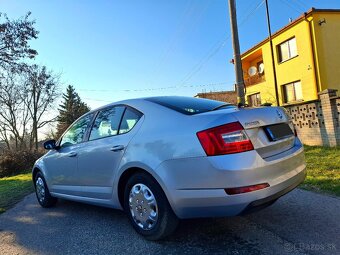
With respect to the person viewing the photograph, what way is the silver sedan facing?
facing away from the viewer and to the left of the viewer

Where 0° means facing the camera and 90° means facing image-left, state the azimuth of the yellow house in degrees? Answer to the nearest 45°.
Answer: approximately 45°

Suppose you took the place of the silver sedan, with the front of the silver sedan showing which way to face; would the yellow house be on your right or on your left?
on your right

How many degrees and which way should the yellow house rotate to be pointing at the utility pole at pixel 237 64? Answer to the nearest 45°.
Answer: approximately 45° to its left

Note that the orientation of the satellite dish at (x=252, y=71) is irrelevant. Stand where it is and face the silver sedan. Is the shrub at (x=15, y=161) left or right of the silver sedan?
right
